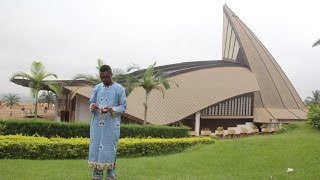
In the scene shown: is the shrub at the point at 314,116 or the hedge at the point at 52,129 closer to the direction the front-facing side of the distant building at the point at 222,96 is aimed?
the hedge

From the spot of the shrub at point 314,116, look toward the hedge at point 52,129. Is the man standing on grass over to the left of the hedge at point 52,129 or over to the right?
left

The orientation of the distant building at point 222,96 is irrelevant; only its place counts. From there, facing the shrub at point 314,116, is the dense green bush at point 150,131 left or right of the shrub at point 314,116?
right
